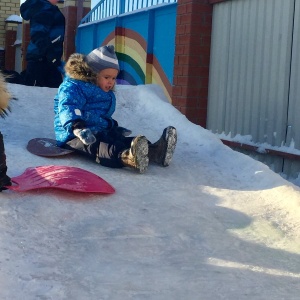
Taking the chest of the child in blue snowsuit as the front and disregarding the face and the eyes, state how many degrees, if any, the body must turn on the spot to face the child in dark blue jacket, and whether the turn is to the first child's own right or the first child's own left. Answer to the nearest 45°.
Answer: approximately 135° to the first child's own left

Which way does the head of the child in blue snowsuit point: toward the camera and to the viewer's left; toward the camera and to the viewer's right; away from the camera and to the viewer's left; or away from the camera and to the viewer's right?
toward the camera and to the viewer's right

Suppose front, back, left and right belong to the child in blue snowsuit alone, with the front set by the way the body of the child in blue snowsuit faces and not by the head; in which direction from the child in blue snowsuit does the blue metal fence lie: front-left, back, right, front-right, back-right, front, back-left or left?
back-left

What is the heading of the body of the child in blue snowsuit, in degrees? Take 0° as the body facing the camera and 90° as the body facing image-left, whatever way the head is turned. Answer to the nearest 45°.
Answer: approximately 315°

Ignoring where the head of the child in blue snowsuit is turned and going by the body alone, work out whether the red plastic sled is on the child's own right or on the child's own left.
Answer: on the child's own right
